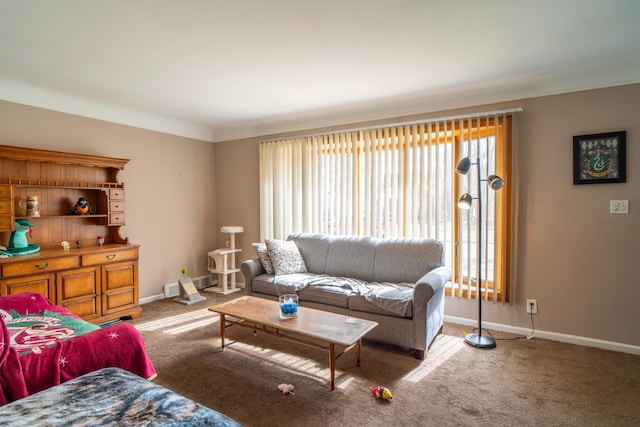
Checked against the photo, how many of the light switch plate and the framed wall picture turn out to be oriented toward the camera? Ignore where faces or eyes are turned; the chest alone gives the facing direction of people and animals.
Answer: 2

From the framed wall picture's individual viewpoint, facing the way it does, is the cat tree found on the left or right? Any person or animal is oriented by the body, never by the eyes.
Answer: on its right

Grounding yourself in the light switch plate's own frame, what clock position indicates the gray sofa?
The gray sofa is roughly at 2 o'clock from the light switch plate.

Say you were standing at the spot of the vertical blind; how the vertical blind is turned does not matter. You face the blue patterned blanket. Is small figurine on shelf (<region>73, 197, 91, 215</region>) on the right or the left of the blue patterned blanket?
right

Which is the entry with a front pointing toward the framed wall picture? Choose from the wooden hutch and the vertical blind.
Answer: the wooden hutch

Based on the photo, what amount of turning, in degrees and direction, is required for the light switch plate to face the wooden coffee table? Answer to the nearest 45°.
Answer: approximately 45° to its right

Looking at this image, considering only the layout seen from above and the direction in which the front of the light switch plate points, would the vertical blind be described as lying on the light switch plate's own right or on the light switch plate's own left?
on the light switch plate's own right

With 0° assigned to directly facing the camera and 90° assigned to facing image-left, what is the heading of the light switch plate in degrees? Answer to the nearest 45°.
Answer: approximately 0°

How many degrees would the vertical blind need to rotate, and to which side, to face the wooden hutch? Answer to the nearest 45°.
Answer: approximately 45° to its right

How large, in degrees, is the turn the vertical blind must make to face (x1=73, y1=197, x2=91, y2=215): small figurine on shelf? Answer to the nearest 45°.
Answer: approximately 45° to its right

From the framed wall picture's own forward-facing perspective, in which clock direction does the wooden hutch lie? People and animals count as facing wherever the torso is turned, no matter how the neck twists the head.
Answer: The wooden hutch is roughly at 2 o'clock from the framed wall picture.
